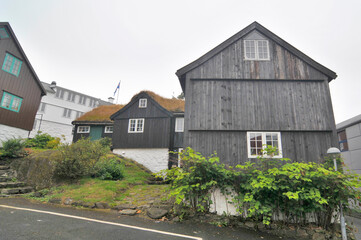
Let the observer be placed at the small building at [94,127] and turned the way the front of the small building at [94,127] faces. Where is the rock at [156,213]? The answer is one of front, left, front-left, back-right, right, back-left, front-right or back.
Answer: front

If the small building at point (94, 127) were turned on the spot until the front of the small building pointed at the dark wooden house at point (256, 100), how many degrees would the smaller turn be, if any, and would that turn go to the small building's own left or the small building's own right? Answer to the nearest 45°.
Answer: approximately 45° to the small building's own left

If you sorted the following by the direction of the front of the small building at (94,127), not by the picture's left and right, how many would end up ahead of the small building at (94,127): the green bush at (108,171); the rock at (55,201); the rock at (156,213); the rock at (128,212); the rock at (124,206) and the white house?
5

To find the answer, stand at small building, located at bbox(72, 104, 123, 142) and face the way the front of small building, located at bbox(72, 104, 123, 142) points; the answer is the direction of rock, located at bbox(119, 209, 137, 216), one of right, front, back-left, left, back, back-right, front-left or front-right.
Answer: front

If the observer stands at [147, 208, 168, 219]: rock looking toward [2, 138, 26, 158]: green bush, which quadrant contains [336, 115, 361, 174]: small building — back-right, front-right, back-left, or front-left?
back-right

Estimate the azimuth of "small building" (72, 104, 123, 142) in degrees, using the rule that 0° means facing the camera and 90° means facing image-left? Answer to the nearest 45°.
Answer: approximately 0°

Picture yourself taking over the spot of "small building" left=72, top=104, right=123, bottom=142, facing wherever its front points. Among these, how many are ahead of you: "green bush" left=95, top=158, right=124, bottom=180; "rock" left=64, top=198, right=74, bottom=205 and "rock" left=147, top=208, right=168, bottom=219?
3

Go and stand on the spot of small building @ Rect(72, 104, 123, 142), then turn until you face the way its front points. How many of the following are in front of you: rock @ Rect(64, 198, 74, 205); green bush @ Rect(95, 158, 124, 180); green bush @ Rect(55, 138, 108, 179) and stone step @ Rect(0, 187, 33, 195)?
4

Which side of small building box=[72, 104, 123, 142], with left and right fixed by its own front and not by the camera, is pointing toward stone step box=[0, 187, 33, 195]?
front

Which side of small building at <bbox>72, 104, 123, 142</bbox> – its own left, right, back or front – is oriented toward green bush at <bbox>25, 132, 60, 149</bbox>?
right

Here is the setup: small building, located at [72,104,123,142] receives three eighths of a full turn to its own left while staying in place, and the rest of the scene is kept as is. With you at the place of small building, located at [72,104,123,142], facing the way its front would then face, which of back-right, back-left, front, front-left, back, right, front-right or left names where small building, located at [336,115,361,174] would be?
right

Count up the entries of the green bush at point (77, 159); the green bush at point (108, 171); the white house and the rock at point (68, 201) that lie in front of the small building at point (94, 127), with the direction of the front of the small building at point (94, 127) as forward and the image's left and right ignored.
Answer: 3

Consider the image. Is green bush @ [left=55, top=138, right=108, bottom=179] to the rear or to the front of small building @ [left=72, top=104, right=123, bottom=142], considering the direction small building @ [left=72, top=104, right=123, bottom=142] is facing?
to the front

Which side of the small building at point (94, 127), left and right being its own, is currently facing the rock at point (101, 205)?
front

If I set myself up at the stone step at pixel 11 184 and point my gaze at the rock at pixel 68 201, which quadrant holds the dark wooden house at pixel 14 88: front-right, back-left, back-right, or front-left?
back-left

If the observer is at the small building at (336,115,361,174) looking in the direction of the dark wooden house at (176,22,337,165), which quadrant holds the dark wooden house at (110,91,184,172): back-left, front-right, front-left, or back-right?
front-right

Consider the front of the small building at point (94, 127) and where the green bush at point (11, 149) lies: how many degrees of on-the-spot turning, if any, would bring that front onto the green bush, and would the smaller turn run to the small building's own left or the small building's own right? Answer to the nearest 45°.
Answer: approximately 45° to the small building's own right
